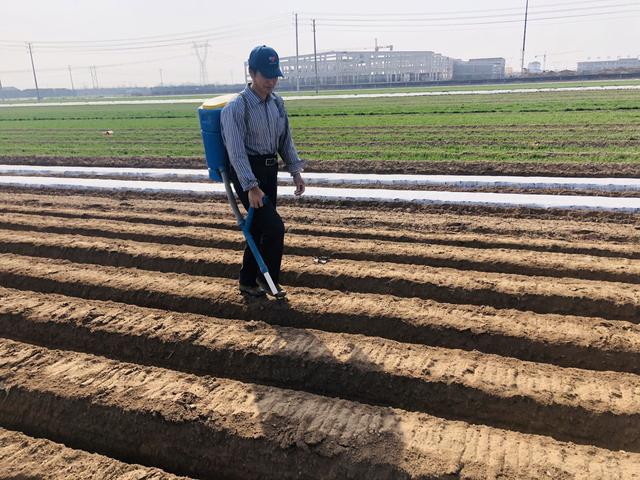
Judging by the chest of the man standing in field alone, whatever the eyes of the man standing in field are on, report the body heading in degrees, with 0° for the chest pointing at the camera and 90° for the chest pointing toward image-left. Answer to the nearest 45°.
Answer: approximately 315°
